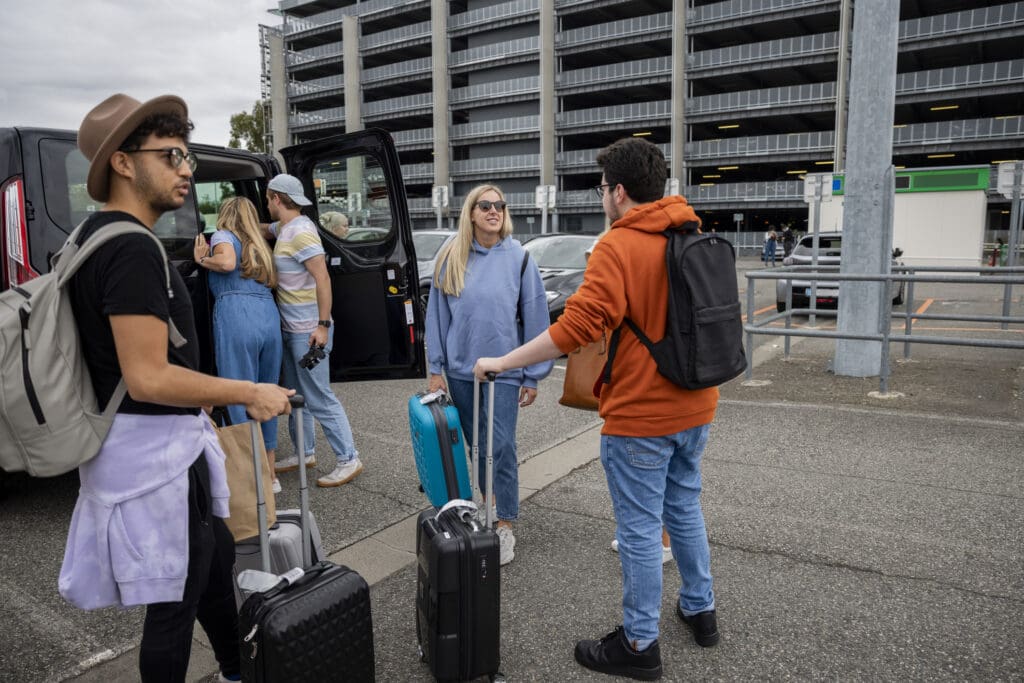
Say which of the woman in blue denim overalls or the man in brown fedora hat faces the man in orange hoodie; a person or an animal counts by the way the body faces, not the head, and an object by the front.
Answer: the man in brown fedora hat

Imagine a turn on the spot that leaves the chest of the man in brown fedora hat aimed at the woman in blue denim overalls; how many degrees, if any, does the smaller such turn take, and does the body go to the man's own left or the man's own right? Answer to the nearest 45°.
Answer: approximately 90° to the man's own left

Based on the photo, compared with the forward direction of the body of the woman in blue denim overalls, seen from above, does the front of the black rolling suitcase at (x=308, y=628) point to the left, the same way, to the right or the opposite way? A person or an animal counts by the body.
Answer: the opposite way

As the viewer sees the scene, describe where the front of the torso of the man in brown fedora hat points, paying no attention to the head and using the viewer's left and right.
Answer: facing to the right of the viewer

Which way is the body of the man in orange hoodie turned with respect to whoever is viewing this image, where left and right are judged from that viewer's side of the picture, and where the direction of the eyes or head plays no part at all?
facing away from the viewer and to the left of the viewer

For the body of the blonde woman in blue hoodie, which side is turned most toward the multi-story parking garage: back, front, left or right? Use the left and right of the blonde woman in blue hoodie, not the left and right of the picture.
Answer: back

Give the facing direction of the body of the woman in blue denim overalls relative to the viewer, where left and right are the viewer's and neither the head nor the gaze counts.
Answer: facing away from the viewer and to the left of the viewer

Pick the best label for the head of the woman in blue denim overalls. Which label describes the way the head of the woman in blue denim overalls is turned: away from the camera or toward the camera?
away from the camera

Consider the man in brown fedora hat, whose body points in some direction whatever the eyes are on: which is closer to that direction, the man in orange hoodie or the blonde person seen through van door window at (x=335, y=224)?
the man in orange hoodie

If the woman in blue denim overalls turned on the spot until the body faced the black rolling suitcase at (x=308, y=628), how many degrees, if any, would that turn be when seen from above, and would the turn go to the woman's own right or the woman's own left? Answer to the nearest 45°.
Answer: approximately 135° to the woman's own left

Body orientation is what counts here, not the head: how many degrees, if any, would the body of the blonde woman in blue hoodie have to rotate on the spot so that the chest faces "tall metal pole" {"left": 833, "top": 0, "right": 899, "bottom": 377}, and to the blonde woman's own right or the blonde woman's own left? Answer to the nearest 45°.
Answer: approximately 135° to the blonde woman's own left

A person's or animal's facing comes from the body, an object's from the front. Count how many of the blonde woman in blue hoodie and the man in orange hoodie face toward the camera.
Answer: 1
